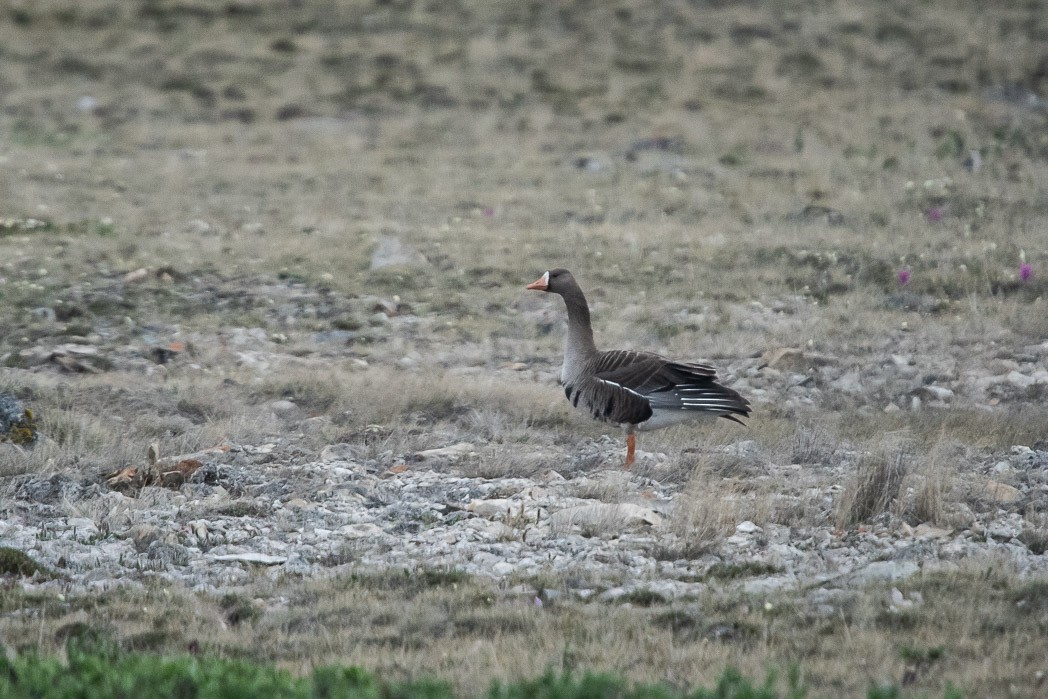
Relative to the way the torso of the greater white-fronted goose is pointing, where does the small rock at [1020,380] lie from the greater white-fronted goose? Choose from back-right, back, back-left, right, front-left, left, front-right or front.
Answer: back-right

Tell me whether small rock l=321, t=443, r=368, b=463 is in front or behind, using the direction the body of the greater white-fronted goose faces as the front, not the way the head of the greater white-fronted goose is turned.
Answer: in front

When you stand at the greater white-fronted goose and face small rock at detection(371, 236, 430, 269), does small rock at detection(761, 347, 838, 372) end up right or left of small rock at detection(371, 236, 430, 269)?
right

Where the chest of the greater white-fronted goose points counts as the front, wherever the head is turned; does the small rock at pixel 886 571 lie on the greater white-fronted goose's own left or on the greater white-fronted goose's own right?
on the greater white-fronted goose's own left

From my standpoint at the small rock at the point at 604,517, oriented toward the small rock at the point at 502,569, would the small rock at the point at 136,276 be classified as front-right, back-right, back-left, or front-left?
back-right

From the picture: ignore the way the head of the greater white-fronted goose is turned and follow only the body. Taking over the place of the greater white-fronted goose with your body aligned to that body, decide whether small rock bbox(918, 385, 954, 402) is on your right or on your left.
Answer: on your right

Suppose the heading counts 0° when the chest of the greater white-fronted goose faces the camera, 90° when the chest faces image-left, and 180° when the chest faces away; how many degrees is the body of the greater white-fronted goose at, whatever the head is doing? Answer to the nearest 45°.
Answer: approximately 90°

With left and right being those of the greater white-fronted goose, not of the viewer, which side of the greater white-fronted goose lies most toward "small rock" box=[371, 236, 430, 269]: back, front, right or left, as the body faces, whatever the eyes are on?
right

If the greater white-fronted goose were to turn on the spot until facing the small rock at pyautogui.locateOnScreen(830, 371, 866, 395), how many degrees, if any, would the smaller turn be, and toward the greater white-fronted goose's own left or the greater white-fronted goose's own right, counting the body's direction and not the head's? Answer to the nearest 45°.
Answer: approximately 135° to the greater white-fronted goose's own right

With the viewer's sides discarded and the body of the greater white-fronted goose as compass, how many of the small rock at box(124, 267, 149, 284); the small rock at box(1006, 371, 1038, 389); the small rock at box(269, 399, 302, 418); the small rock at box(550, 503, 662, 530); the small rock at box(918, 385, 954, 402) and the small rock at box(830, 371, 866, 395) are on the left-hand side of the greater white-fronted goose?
1

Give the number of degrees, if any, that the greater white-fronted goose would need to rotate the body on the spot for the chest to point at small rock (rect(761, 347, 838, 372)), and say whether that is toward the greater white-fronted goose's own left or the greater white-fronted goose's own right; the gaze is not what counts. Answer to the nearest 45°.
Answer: approximately 90° to the greater white-fronted goose's own right

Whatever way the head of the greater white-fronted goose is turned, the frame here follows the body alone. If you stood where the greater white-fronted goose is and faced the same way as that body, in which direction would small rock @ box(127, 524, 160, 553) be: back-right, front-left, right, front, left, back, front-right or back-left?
front-left

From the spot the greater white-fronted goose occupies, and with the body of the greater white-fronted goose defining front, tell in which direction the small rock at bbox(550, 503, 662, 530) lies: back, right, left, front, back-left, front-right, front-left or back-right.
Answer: left
